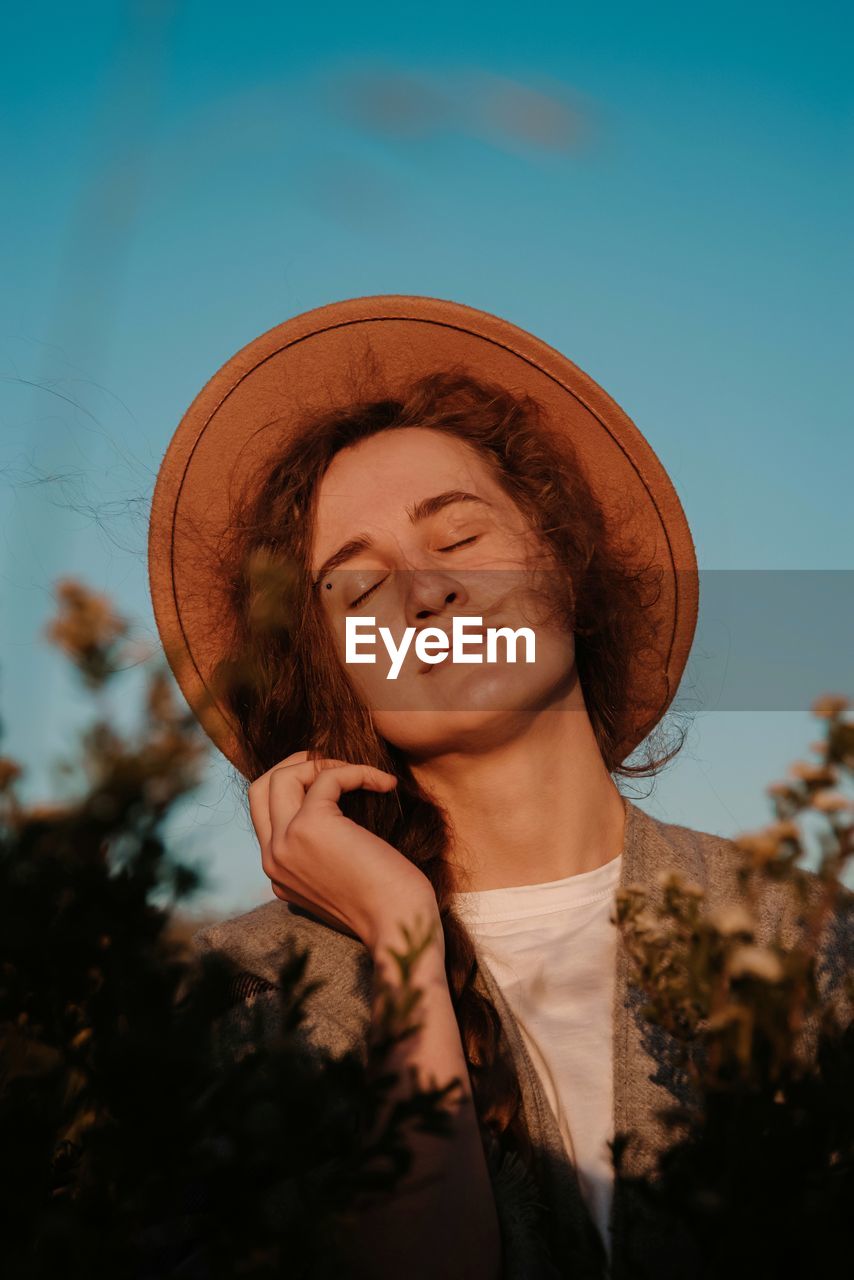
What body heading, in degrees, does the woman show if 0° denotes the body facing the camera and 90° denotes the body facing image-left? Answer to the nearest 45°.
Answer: approximately 0°
